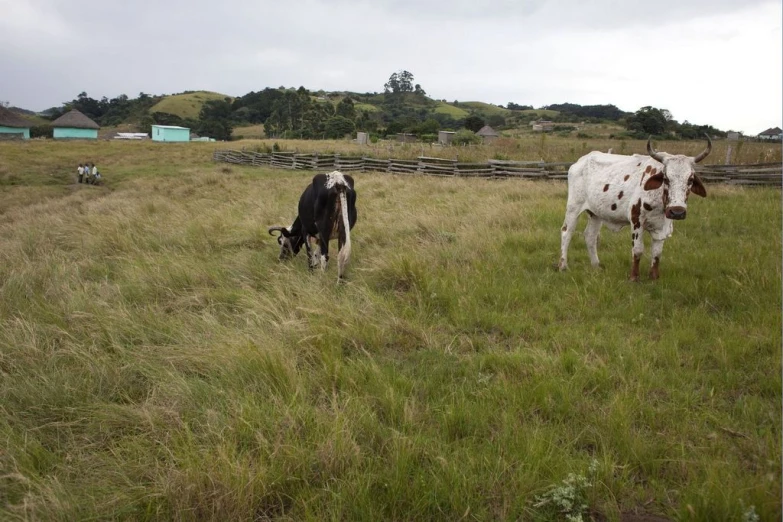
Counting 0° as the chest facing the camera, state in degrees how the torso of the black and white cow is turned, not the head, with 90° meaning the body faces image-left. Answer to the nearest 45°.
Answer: approximately 135°

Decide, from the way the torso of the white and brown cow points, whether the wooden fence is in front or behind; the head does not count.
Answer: behind

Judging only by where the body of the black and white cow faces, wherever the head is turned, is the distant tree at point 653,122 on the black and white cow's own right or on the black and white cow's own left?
on the black and white cow's own right

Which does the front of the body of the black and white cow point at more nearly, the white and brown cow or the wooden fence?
the wooden fence

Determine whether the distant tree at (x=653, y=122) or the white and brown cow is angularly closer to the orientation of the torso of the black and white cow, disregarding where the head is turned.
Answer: the distant tree

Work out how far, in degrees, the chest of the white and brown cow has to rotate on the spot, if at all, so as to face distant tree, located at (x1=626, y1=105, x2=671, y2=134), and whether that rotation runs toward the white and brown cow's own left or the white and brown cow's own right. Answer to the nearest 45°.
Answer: approximately 135° to the white and brown cow's own left
